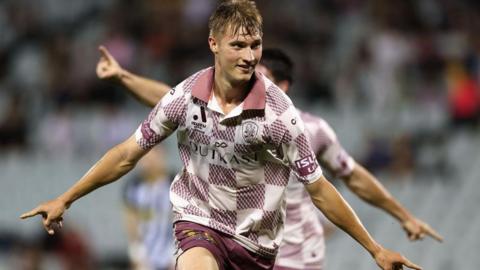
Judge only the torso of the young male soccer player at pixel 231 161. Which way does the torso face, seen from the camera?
toward the camera

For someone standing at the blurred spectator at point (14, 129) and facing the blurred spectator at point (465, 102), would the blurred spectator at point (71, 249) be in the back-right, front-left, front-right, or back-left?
front-right

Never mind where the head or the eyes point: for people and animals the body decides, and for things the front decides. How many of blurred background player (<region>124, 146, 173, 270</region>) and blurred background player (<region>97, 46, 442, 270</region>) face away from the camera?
0

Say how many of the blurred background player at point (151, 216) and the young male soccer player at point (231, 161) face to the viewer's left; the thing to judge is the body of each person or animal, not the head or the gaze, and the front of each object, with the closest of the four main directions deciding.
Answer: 0

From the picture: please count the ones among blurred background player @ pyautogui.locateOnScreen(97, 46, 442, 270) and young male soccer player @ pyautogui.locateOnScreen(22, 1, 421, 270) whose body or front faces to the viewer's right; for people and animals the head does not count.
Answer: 0

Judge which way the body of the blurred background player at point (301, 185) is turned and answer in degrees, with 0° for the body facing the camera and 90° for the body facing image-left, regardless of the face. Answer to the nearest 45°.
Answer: approximately 45°

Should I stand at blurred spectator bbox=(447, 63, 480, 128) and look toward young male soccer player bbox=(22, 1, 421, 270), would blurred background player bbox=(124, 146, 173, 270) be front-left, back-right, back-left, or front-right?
front-right

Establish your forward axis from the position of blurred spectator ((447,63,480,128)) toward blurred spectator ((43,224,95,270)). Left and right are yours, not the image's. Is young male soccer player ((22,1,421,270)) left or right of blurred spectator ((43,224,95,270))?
left

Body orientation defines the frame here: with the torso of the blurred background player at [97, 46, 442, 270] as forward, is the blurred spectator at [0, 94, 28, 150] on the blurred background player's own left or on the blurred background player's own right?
on the blurred background player's own right
